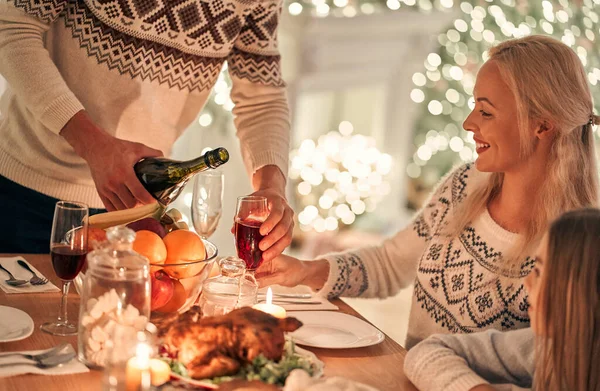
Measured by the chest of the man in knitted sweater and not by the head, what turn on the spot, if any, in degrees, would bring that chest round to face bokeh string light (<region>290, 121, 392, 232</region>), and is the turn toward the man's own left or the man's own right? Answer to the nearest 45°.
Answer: approximately 90° to the man's own left

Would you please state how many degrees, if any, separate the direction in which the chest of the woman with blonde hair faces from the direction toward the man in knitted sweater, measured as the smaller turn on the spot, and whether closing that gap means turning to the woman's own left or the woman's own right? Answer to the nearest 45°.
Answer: approximately 45° to the woman's own right

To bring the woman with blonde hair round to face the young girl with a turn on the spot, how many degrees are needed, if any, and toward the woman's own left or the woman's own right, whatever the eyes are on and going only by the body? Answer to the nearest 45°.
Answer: approximately 45° to the woman's own left

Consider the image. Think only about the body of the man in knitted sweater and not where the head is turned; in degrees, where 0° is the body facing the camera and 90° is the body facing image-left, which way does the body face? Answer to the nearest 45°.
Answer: approximately 315°

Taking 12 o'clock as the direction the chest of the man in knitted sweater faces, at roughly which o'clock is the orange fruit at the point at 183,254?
The orange fruit is roughly at 1 o'clock from the man in knitted sweater.

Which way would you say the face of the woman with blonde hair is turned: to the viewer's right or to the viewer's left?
to the viewer's left

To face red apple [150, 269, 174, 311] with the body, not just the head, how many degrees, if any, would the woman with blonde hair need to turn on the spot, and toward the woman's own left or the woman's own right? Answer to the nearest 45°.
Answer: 0° — they already face it

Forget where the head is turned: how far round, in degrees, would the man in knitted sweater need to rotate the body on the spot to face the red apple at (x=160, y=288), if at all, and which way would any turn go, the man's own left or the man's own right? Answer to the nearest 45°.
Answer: approximately 45° to the man's own right

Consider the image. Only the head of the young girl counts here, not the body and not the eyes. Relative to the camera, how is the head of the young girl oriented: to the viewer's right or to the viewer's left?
to the viewer's left

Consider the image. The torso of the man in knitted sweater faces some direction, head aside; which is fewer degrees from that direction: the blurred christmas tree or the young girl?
the young girl

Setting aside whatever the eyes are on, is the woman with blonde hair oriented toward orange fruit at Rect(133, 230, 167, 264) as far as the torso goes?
yes

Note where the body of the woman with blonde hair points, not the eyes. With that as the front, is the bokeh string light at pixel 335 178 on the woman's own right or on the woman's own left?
on the woman's own right
